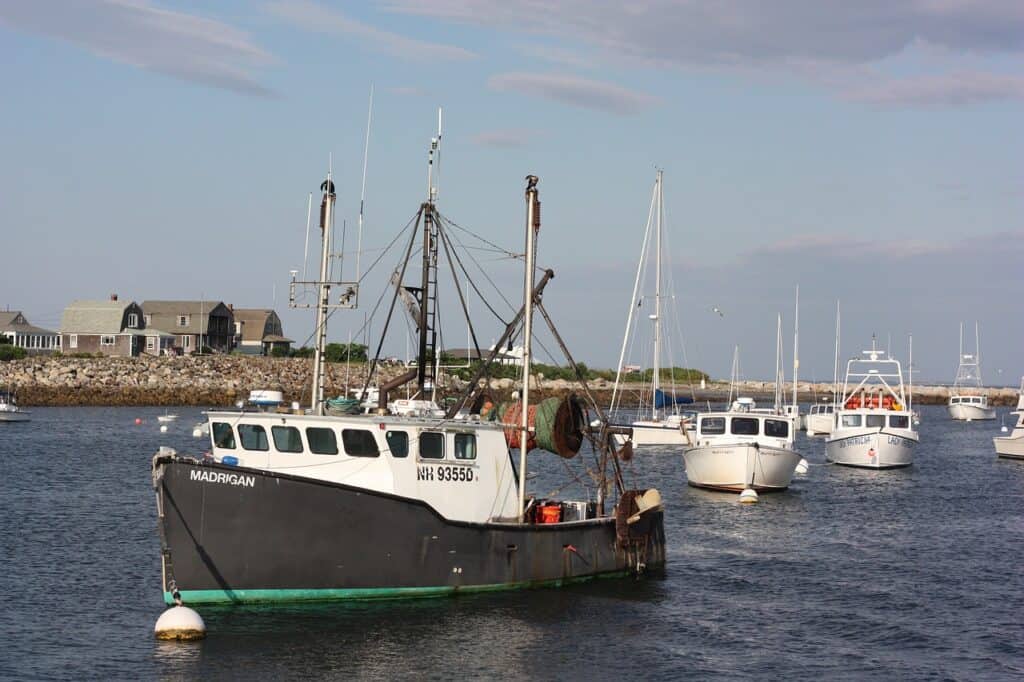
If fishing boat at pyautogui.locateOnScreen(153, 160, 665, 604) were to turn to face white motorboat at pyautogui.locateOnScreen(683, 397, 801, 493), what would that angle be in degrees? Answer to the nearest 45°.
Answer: approximately 180°

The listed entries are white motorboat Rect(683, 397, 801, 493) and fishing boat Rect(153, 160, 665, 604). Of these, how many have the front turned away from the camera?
0

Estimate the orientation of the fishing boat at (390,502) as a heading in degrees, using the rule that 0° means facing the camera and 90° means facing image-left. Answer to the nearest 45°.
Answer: approximately 45°

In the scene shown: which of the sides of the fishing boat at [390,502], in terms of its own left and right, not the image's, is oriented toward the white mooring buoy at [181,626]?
front

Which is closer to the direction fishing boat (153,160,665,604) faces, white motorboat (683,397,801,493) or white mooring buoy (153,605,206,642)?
the white mooring buoy

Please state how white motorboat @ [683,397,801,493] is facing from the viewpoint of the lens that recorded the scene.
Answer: facing the viewer

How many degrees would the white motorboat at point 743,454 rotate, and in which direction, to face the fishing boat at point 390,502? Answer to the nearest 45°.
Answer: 0° — it already faces it

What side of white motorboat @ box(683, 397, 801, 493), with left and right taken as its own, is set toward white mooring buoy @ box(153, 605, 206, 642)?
front
